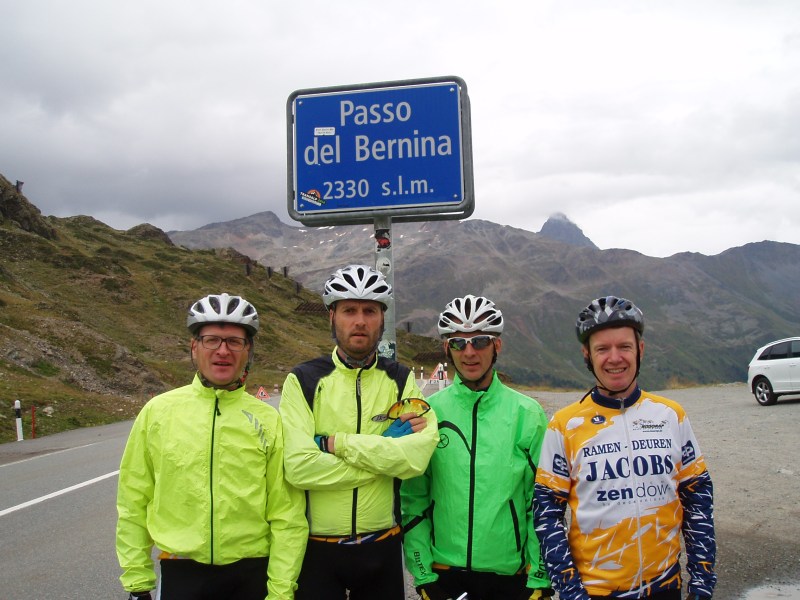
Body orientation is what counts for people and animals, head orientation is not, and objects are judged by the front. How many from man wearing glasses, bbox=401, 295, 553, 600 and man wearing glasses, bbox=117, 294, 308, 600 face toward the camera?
2

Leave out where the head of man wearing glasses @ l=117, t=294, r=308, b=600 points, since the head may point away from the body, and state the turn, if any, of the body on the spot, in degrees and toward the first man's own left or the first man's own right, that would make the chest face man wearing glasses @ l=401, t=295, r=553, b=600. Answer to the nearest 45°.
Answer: approximately 90° to the first man's own left

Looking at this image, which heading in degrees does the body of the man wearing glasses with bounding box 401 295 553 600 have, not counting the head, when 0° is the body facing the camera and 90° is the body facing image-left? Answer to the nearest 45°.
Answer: approximately 0°
